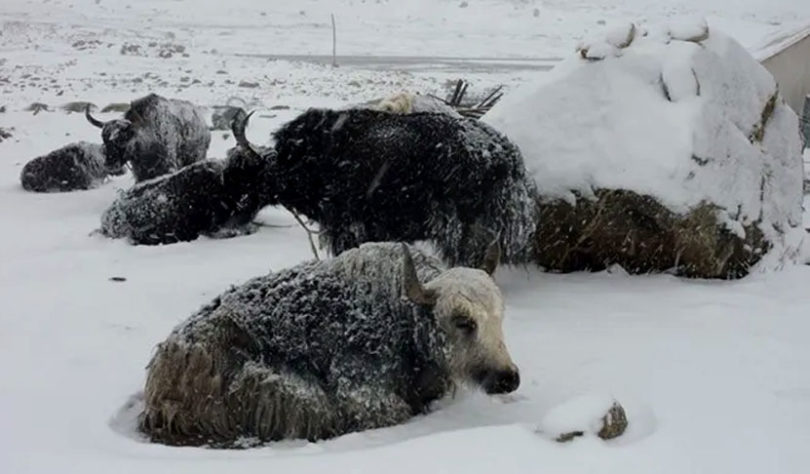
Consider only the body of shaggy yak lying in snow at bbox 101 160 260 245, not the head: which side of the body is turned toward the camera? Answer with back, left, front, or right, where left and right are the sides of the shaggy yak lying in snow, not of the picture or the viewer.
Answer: right

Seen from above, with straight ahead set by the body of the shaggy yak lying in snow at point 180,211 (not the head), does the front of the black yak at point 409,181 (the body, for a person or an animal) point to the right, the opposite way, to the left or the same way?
the opposite way

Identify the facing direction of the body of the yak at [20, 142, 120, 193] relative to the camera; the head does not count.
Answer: to the viewer's right

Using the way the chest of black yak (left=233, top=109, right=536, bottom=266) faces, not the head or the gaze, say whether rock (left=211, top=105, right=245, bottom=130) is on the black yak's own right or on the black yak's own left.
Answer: on the black yak's own right

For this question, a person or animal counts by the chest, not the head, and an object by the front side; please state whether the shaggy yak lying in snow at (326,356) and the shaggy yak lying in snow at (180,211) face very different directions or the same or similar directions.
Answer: same or similar directions

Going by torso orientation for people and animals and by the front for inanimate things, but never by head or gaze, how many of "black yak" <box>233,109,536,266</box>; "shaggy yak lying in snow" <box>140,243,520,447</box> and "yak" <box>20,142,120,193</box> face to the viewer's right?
2

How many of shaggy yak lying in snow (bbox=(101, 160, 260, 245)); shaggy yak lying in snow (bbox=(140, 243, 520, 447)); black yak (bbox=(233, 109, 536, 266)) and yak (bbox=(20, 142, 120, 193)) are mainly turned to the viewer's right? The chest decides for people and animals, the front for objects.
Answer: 3

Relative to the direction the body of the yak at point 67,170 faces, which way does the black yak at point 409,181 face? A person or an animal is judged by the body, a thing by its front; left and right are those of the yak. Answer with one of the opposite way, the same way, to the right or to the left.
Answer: the opposite way

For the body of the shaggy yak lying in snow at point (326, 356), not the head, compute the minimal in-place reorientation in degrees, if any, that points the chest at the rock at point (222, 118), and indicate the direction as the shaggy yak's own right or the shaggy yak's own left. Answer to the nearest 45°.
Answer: approximately 90° to the shaggy yak's own left

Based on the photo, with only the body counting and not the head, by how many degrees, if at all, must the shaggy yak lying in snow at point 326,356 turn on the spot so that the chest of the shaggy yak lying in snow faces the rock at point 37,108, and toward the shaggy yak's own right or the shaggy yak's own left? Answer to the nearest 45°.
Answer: approximately 135° to the shaggy yak's own left

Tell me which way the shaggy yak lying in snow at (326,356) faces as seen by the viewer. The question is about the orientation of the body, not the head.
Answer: to the viewer's right

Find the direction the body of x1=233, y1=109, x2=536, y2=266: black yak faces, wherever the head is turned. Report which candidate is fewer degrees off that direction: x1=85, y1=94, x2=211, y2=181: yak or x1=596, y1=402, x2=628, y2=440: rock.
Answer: the yak

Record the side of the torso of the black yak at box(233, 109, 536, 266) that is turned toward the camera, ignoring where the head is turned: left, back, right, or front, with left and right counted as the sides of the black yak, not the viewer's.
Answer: left

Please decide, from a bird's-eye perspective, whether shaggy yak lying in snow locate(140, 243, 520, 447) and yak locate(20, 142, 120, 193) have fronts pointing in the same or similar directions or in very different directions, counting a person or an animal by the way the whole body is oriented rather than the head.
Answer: same or similar directions

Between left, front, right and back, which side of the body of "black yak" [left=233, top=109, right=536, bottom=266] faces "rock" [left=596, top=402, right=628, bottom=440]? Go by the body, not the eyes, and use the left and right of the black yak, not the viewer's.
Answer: left
